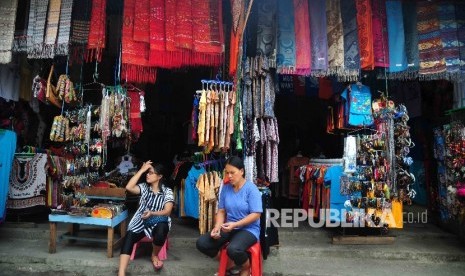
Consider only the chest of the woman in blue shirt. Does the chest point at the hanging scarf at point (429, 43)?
no

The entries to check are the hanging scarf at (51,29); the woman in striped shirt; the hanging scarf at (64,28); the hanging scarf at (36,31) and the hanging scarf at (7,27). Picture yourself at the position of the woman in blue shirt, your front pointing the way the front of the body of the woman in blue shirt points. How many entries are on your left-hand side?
0

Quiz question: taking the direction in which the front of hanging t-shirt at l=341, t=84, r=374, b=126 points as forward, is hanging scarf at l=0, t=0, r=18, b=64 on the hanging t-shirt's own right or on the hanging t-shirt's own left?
on the hanging t-shirt's own right

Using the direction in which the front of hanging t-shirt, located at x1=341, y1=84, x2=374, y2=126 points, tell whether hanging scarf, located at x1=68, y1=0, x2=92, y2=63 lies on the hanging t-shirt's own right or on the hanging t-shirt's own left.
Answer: on the hanging t-shirt's own right

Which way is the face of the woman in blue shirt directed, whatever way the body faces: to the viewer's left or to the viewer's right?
to the viewer's left

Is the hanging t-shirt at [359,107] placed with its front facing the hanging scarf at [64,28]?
no

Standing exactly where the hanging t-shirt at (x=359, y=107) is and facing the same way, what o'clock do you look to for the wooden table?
The wooden table is roughly at 2 o'clock from the hanging t-shirt.

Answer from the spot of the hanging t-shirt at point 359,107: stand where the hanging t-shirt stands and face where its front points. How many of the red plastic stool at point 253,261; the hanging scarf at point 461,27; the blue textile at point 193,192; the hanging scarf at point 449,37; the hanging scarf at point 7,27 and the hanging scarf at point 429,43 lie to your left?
3

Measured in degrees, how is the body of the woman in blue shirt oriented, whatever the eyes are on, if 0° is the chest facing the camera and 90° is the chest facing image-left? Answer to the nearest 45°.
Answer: approximately 45°

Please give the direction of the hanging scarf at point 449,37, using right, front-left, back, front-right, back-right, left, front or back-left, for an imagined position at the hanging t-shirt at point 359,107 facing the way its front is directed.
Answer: left

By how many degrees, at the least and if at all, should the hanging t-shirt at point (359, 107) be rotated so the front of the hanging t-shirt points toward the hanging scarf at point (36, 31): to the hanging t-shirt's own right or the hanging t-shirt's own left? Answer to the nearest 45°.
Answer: approximately 45° to the hanging t-shirt's own right

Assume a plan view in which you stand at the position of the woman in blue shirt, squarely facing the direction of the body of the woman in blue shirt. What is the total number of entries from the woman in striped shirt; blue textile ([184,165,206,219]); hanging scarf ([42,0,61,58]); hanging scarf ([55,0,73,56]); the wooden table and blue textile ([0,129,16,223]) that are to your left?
0

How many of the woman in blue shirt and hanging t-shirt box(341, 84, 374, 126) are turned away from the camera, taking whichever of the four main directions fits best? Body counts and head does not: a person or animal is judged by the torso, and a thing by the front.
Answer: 0

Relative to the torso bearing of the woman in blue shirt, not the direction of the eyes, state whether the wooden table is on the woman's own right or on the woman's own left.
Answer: on the woman's own right

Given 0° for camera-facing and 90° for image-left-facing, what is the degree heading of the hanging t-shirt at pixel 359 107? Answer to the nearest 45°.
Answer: approximately 0°
